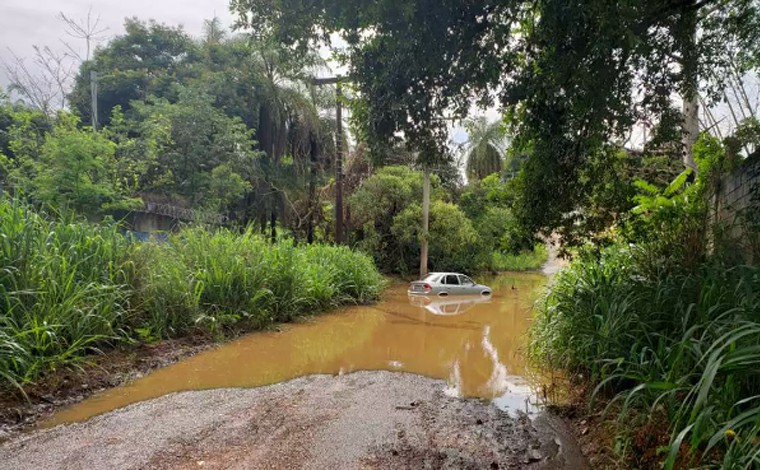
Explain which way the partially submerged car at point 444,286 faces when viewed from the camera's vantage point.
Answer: facing away from the viewer and to the right of the viewer

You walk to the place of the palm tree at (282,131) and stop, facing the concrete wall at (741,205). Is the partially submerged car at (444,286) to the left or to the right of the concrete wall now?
left

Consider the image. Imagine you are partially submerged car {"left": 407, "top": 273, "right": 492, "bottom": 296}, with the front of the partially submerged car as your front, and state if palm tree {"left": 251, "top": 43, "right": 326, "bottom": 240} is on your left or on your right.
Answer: on your left

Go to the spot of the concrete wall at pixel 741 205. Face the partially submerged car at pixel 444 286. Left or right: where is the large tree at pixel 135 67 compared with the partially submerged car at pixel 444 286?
left

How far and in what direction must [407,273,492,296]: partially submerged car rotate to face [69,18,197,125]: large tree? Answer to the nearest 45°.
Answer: approximately 135° to its left

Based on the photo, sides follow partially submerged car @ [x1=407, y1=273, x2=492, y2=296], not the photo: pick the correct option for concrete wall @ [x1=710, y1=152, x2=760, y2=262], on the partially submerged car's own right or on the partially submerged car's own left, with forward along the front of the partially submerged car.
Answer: on the partially submerged car's own right

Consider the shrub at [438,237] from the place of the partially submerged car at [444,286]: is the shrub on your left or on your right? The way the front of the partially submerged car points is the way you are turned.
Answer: on your left
